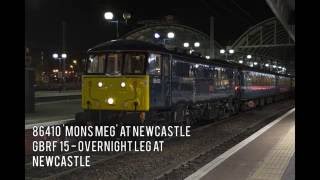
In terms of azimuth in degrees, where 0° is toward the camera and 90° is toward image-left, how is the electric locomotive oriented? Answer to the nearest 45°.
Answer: approximately 45°
